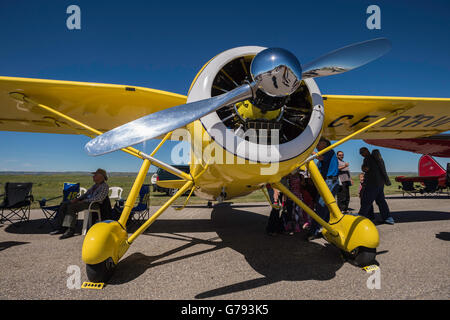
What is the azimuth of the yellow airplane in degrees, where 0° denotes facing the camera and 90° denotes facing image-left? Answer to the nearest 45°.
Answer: approximately 0°

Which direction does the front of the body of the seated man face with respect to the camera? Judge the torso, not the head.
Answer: to the viewer's left

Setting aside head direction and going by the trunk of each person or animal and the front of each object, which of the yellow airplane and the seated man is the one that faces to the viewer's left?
the seated man

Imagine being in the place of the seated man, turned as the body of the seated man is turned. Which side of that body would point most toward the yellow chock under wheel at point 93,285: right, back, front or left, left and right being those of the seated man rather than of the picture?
left

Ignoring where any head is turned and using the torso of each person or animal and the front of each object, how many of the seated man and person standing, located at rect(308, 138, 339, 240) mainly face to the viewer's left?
2

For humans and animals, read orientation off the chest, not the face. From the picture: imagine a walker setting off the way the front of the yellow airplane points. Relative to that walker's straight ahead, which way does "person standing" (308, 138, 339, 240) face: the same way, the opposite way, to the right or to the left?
to the right

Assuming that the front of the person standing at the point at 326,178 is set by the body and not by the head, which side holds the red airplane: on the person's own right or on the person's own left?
on the person's own right

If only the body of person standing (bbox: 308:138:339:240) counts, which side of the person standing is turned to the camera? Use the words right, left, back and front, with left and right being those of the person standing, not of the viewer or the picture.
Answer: left
